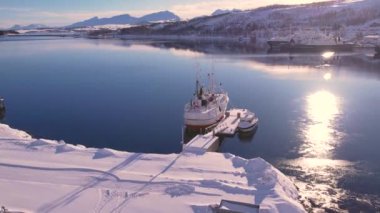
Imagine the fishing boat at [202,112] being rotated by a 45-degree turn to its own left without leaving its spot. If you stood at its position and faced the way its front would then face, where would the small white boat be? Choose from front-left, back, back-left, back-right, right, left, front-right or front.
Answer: right

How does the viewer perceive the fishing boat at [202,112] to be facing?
facing away from the viewer and to the right of the viewer
